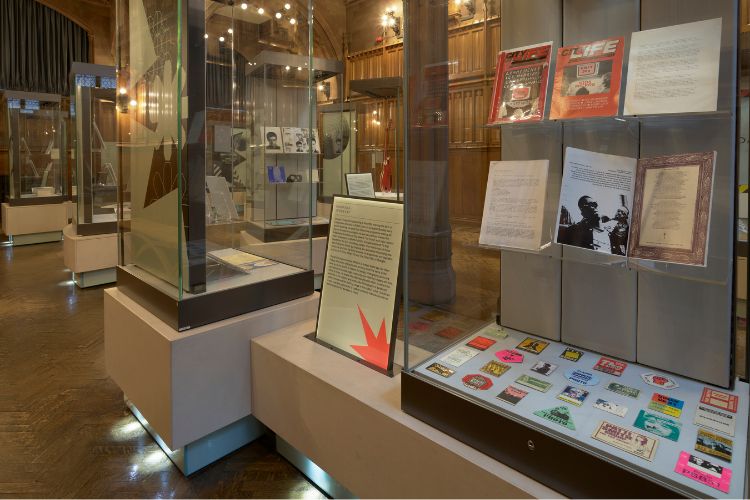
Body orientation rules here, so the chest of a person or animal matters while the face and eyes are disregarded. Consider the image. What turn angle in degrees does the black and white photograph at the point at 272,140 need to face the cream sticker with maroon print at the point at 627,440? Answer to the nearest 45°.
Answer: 0° — it already faces it

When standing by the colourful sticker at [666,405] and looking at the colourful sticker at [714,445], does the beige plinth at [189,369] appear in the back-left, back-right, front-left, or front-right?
back-right

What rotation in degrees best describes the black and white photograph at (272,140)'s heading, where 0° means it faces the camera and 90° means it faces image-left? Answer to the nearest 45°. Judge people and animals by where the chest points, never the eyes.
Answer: approximately 0°

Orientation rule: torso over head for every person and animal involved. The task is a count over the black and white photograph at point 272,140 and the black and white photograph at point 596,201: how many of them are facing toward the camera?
2

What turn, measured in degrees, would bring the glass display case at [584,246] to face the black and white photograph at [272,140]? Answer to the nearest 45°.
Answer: approximately 90° to its right

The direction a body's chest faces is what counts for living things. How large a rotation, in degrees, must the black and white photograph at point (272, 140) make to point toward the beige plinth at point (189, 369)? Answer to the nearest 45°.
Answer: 0° — it already faces it

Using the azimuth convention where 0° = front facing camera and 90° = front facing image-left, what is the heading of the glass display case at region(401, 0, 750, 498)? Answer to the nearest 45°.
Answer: approximately 45°
